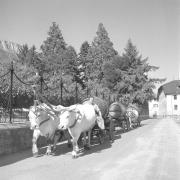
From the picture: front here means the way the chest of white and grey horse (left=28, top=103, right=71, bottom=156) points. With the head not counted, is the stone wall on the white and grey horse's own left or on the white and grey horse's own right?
on the white and grey horse's own right

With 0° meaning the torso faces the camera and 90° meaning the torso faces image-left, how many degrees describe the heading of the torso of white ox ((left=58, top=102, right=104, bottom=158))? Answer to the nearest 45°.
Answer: approximately 45°

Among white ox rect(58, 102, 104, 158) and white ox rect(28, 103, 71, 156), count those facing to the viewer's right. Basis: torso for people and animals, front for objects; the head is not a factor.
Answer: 0

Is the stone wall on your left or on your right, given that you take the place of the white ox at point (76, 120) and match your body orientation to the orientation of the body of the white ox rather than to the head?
on your right

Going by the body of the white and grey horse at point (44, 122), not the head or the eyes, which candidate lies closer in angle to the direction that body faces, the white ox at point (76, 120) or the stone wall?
the stone wall

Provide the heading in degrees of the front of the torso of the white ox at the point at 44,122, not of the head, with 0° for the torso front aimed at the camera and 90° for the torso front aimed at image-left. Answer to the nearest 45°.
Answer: approximately 45°
